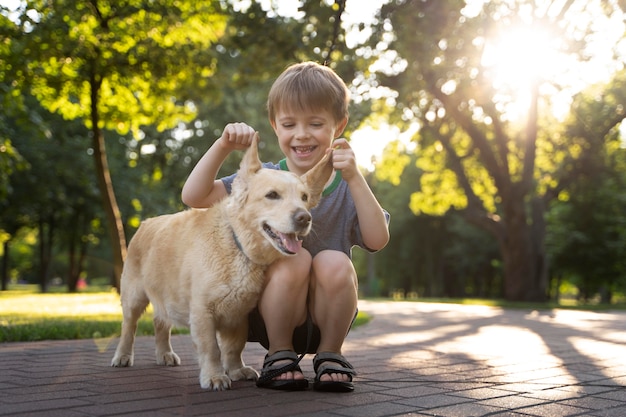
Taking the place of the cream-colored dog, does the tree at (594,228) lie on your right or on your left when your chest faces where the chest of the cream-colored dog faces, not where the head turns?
on your left

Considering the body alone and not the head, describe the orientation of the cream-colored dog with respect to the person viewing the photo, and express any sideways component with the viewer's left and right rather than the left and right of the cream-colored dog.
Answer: facing the viewer and to the right of the viewer

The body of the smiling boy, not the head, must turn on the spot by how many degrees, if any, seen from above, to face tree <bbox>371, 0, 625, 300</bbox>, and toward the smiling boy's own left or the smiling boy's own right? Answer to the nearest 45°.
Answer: approximately 180°

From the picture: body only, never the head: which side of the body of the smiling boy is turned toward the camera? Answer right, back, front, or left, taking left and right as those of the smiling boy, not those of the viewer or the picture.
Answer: front

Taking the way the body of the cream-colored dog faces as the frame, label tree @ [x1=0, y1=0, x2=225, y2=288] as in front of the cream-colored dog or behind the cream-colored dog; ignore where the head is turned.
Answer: behind

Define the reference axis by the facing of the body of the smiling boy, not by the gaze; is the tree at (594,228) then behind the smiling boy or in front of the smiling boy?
behind
